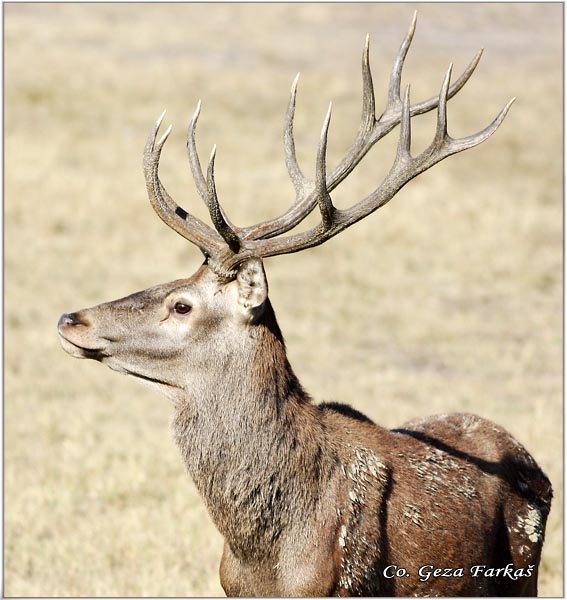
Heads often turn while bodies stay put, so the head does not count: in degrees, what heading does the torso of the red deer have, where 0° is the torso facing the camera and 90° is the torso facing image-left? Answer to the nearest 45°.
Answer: approximately 45°
